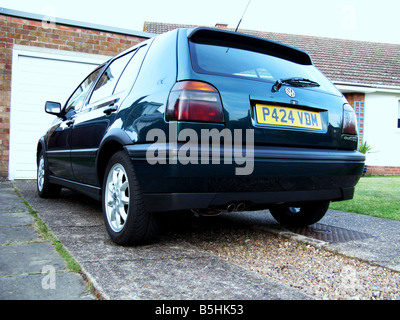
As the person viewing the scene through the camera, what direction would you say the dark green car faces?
facing away from the viewer and to the left of the viewer
